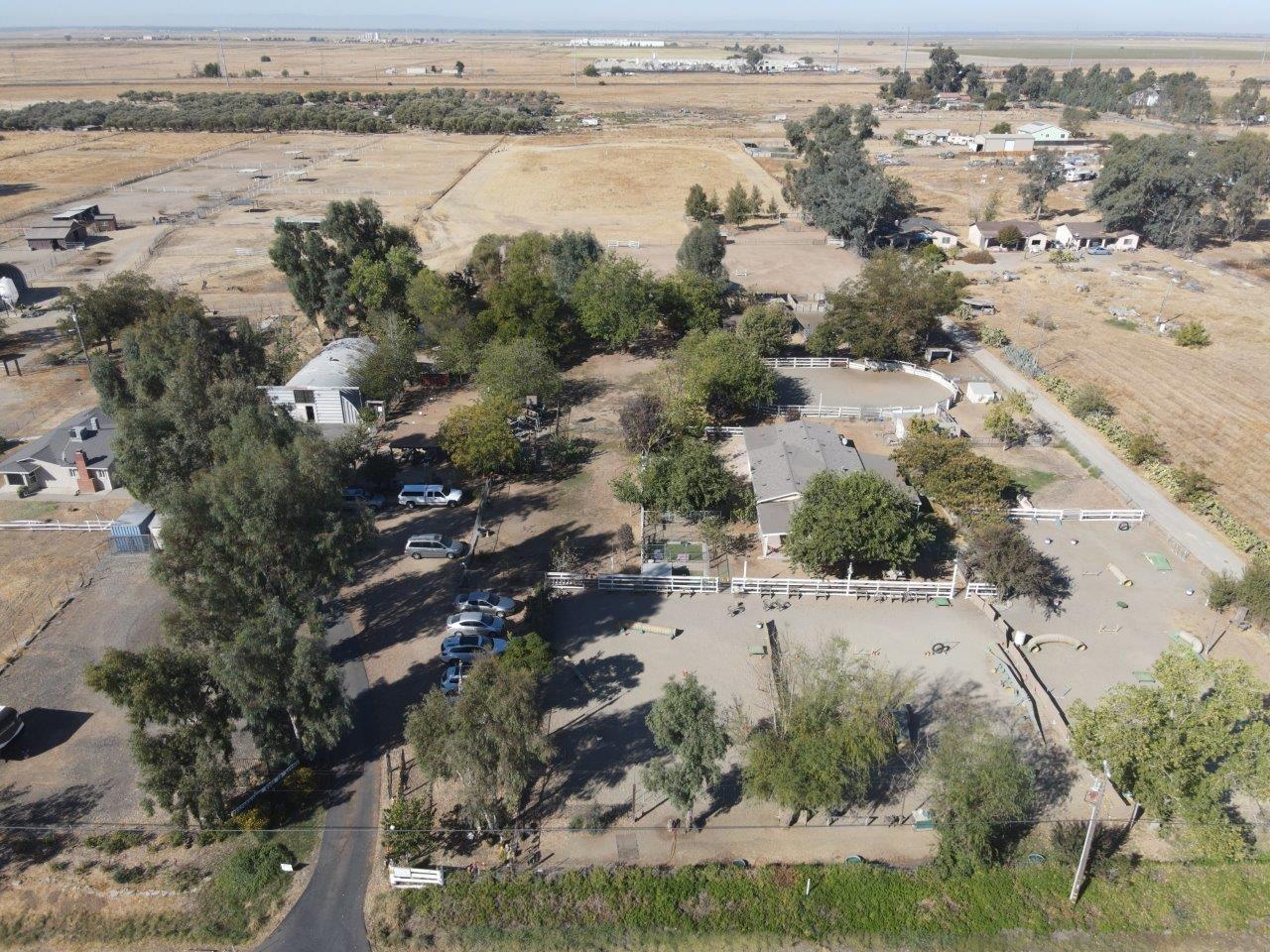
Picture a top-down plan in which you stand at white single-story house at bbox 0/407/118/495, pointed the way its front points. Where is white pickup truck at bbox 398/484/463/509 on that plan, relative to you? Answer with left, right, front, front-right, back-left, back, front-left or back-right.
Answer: front-left

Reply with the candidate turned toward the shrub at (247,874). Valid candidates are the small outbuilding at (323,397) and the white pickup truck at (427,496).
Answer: the small outbuilding

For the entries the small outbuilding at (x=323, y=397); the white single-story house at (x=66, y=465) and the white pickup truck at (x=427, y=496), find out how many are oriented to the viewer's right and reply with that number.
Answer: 1

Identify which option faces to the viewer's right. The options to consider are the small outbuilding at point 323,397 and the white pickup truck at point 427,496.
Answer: the white pickup truck

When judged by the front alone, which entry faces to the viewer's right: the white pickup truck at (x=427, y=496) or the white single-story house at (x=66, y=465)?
the white pickup truck

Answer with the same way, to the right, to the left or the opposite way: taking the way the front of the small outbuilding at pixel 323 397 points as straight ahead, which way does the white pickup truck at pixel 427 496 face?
to the left

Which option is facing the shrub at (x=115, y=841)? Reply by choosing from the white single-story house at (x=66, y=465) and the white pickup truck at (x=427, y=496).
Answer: the white single-story house

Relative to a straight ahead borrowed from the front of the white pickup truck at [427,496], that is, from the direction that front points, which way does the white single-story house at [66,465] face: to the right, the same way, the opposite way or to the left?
to the right

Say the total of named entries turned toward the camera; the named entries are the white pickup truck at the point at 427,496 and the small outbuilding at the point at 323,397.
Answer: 1

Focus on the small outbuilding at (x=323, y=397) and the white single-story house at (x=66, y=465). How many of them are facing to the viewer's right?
0

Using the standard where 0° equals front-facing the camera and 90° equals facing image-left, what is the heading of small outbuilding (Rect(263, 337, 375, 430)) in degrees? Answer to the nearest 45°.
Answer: approximately 0°

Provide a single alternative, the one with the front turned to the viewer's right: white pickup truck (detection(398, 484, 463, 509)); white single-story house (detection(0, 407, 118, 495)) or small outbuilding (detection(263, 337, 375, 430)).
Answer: the white pickup truck

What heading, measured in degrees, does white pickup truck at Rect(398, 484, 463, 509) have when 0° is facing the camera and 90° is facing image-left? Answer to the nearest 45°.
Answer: approximately 270°

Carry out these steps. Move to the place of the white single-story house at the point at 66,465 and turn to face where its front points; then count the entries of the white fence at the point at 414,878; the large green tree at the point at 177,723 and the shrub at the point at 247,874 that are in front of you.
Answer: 3

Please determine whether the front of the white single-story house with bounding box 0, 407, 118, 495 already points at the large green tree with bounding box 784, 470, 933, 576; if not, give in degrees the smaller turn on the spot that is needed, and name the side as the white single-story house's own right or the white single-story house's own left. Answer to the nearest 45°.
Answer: approximately 45° to the white single-story house's own left

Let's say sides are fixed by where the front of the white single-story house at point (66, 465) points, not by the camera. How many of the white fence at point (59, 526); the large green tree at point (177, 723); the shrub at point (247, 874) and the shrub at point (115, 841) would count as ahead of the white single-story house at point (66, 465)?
4
